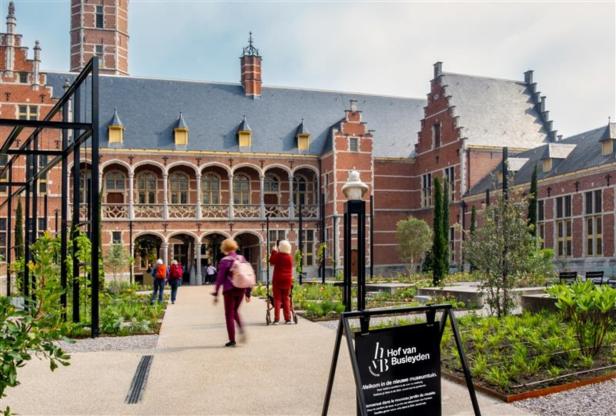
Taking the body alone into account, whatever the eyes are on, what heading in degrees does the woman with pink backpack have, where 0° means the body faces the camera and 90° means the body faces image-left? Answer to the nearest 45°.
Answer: approximately 135°

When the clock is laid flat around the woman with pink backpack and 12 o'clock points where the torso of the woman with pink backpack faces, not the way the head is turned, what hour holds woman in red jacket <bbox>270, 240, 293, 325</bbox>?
The woman in red jacket is roughly at 2 o'clock from the woman with pink backpack.

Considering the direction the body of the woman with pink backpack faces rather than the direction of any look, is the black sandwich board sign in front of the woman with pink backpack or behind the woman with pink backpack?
behind

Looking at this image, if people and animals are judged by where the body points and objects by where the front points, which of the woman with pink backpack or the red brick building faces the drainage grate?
the red brick building

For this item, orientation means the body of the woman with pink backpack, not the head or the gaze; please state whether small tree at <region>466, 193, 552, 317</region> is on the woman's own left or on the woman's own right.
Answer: on the woman's own right

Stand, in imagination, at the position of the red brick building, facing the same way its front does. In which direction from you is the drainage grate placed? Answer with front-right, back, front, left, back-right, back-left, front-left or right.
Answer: front

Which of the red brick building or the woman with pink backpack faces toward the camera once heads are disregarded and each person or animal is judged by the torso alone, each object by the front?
the red brick building

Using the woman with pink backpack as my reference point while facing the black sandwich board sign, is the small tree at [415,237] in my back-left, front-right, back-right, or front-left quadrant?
back-left

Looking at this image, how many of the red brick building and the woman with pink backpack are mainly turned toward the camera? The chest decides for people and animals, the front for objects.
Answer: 1

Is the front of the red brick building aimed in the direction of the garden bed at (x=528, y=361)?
yes

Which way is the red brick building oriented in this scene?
toward the camera

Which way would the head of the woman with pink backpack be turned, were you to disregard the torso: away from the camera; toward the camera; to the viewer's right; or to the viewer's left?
away from the camera

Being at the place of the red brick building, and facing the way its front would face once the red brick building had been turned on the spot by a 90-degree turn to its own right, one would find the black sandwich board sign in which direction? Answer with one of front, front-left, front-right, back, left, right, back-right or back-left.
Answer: left

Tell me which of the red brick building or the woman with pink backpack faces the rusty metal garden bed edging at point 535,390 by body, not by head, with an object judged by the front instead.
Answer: the red brick building
